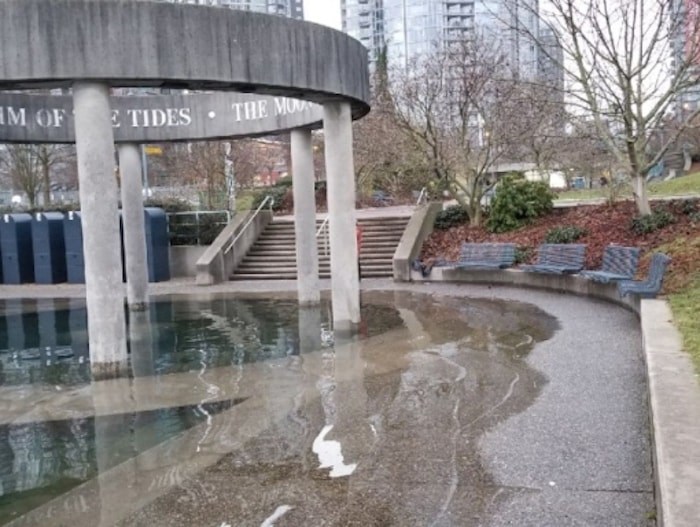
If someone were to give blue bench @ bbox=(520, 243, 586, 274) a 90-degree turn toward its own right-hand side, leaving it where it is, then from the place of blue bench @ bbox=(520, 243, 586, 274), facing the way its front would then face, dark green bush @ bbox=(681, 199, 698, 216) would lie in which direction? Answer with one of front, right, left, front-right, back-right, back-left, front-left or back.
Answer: right

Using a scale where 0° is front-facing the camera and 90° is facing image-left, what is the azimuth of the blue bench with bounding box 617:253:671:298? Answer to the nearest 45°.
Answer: approximately 90°

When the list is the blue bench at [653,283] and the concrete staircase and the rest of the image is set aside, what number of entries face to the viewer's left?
1

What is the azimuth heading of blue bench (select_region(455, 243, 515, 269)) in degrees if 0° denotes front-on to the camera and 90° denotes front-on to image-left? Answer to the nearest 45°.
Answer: approximately 0°

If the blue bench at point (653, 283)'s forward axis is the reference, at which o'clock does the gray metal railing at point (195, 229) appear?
The gray metal railing is roughly at 1 o'clock from the blue bench.

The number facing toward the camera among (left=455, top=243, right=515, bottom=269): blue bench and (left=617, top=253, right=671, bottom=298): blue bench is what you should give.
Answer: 1

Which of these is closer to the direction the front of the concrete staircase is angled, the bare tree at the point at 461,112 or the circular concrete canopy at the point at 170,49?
the circular concrete canopy

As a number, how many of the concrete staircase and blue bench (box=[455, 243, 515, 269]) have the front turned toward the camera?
2

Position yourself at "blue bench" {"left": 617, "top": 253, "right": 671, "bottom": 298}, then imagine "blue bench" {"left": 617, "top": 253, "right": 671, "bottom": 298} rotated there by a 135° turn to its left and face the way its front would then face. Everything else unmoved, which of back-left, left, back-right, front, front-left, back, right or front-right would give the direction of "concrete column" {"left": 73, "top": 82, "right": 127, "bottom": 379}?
right

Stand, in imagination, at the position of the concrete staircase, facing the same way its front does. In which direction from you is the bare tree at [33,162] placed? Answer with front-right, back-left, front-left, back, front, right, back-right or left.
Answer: back-right

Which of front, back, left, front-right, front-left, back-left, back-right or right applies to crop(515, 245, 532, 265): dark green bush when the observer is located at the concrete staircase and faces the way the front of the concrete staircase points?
front-left
